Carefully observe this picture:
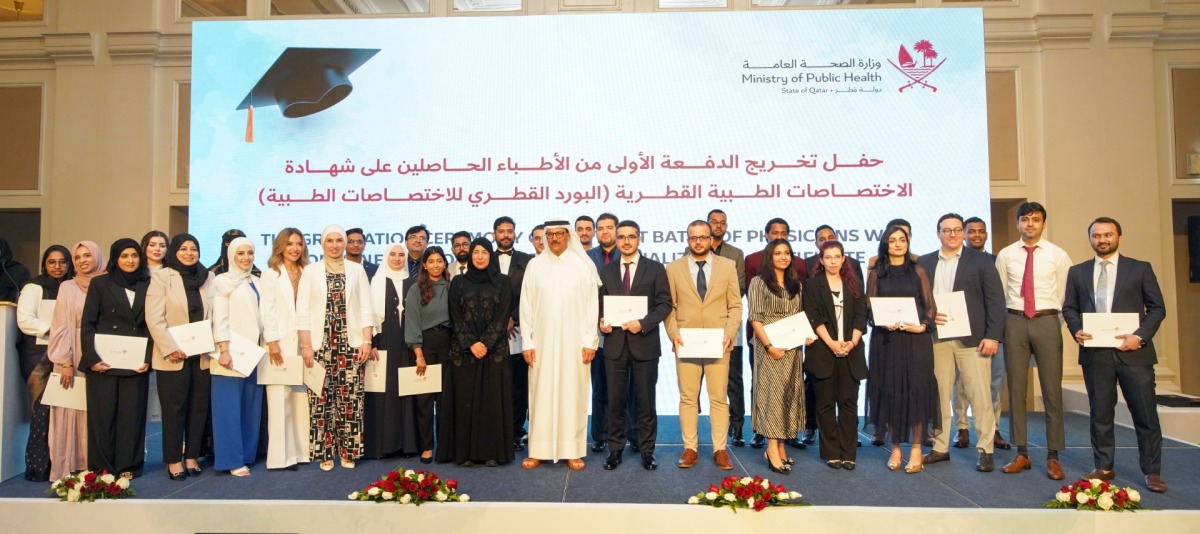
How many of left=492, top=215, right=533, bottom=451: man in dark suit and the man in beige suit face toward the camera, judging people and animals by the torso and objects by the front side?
2

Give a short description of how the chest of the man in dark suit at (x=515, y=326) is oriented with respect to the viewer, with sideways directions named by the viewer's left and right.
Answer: facing the viewer

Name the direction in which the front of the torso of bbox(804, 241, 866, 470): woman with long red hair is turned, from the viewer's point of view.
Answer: toward the camera

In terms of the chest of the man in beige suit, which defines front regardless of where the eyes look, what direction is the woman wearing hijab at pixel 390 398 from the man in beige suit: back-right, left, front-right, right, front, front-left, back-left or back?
right

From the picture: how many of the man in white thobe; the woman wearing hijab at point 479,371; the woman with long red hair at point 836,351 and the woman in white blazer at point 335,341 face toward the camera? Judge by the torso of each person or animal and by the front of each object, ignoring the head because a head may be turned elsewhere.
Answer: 4

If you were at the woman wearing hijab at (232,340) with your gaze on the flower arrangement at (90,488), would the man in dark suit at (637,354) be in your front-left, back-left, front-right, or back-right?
back-left

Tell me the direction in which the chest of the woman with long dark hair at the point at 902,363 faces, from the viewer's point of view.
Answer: toward the camera

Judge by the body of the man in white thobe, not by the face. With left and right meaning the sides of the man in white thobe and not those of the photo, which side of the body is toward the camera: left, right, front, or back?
front

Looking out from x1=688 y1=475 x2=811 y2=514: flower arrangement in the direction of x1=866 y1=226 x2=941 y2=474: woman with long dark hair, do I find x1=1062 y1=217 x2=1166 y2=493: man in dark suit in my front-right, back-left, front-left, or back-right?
front-right
